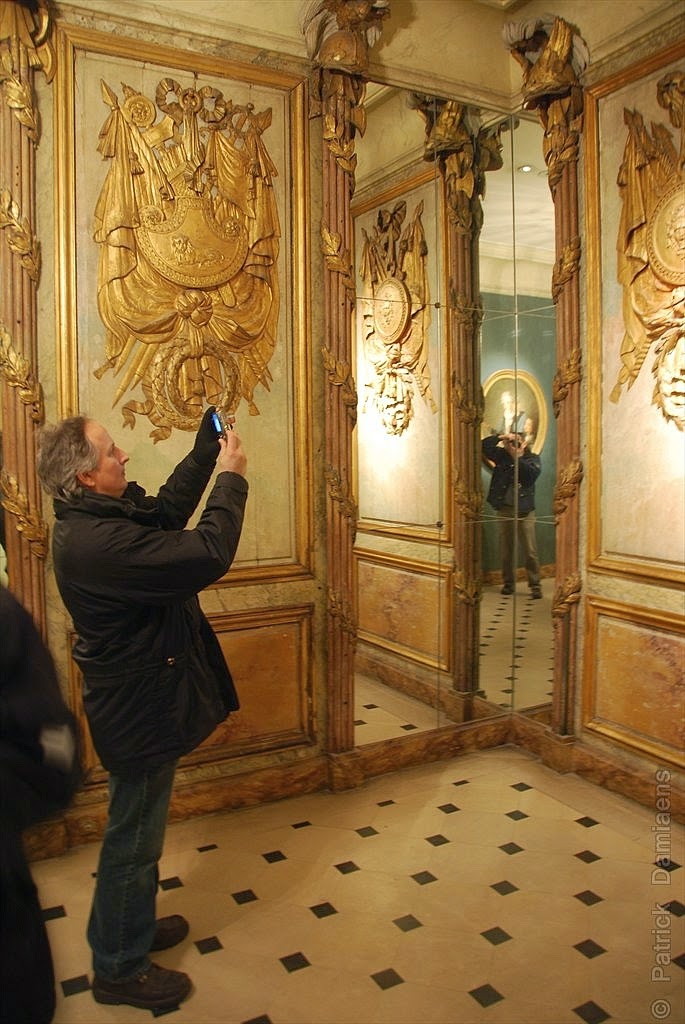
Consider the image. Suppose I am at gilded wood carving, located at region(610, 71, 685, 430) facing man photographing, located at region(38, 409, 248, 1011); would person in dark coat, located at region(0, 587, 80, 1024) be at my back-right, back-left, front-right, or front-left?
front-left

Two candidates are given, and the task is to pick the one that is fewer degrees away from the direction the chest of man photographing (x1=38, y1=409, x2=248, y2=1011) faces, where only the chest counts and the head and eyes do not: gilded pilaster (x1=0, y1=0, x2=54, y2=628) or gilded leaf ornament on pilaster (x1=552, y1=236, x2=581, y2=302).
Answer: the gilded leaf ornament on pilaster

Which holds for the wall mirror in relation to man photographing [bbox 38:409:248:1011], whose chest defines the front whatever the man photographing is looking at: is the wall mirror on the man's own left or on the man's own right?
on the man's own left

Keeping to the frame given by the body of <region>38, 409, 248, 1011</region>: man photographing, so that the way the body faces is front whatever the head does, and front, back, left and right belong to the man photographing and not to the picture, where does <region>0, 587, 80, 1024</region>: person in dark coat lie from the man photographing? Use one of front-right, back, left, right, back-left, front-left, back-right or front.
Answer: right

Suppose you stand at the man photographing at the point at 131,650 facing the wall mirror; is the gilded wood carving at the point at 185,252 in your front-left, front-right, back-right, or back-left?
front-left

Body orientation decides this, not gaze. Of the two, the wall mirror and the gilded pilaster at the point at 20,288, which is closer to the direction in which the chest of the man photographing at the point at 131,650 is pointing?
the wall mirror

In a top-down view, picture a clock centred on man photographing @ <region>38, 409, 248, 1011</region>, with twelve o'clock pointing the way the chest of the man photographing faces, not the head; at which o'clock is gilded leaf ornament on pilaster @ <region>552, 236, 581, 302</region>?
The gilded leaf ornament on pilaster is roughly at 11 o'clock from the man photographing.

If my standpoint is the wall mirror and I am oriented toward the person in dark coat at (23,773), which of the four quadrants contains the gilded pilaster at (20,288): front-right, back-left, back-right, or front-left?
front-right

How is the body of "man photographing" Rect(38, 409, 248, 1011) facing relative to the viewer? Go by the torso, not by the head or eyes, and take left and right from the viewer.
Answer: facing to the right of the viewer

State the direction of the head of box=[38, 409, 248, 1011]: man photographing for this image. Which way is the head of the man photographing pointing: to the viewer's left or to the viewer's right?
to the viewer's right

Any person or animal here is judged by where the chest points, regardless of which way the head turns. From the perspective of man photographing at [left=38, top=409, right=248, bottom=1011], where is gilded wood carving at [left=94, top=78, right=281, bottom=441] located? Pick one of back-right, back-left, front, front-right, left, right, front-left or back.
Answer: left

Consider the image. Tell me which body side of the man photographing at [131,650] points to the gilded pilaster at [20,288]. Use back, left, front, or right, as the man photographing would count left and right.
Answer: left
